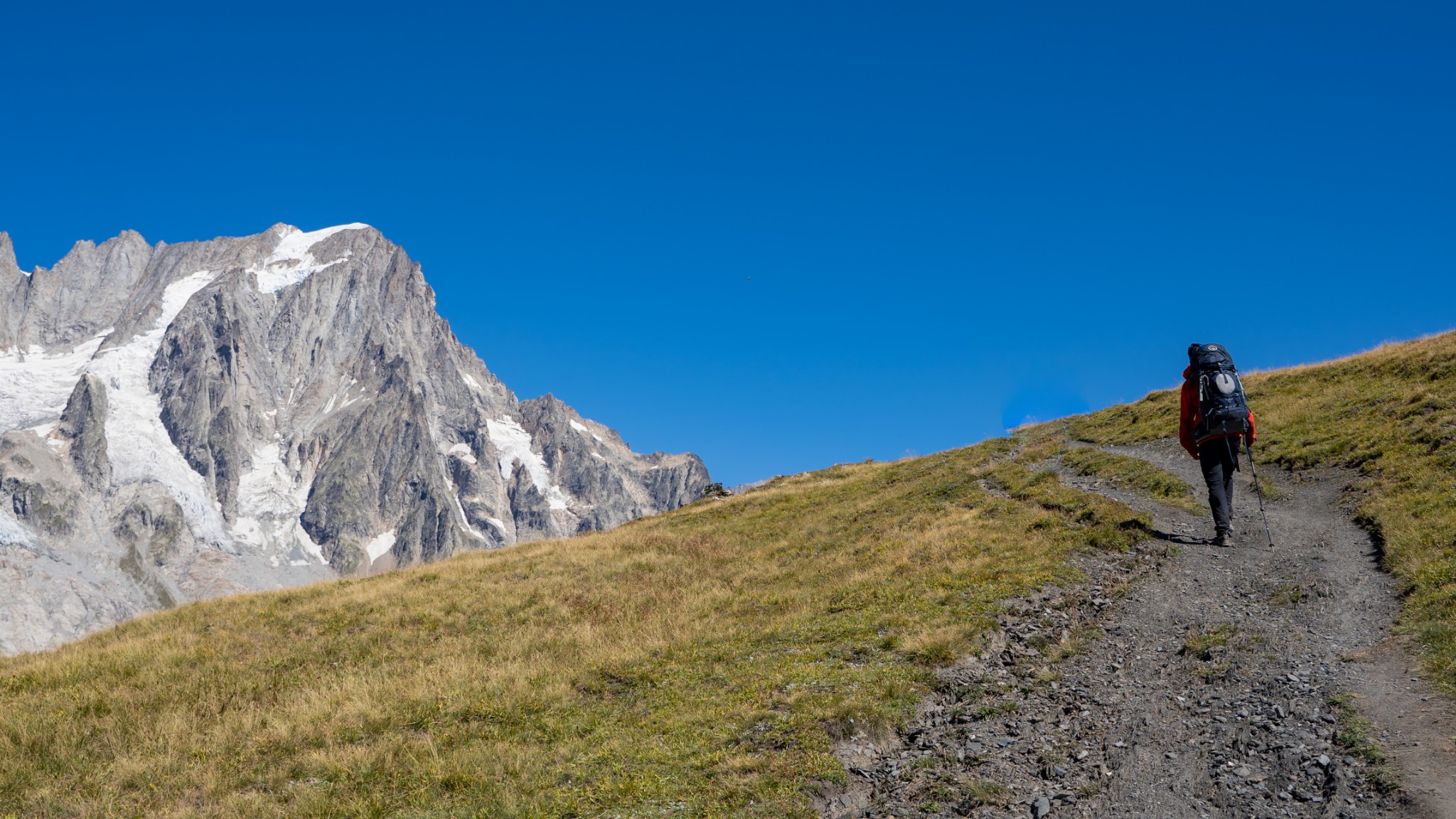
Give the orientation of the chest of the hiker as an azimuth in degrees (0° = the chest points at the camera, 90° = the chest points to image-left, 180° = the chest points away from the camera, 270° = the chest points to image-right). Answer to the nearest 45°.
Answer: approximately 180°
